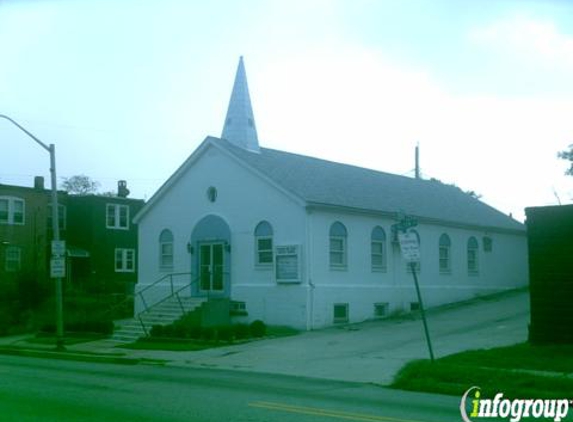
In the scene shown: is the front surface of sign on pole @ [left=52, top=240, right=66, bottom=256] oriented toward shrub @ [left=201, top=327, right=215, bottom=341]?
no

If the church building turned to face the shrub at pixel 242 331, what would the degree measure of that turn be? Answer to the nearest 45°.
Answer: approximately 45° to its left

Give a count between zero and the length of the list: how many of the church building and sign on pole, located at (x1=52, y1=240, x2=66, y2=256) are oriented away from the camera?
0

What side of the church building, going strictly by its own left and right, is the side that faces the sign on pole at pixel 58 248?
front

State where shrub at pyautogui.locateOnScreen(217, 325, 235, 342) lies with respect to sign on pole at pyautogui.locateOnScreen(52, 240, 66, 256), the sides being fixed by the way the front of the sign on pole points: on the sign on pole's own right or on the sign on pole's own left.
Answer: on the sign on pole's own left

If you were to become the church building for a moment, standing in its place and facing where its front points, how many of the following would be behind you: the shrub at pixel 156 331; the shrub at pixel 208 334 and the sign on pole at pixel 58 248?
0

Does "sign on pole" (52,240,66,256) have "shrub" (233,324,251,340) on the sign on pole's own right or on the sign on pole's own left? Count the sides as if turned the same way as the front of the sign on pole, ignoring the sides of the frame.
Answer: on the sign on pole's own left

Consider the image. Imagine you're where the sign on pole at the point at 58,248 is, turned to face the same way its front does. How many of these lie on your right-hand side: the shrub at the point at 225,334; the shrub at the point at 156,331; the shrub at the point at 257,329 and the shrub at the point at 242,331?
0

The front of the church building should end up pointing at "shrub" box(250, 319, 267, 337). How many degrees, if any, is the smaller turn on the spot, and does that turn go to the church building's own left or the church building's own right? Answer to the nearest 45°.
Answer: approximately 45° to the church building's own left

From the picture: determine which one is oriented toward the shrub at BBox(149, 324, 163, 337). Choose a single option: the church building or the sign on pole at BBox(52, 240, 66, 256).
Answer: the church building

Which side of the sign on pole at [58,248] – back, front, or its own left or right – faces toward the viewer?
front

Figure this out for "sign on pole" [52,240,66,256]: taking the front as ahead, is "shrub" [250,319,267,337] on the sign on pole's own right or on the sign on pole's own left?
on the sign on pole's own left

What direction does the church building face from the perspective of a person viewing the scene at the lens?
facing the viewer and to the left of the viewer

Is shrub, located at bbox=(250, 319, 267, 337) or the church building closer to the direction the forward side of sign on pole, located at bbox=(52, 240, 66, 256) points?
the shrub
